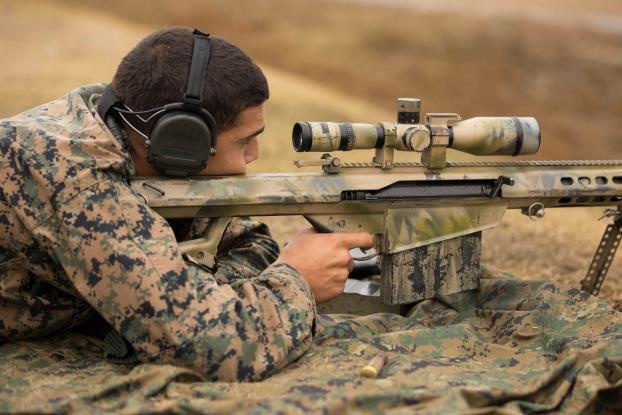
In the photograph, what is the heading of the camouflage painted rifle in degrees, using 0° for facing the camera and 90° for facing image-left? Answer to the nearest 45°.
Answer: approximately 270°
